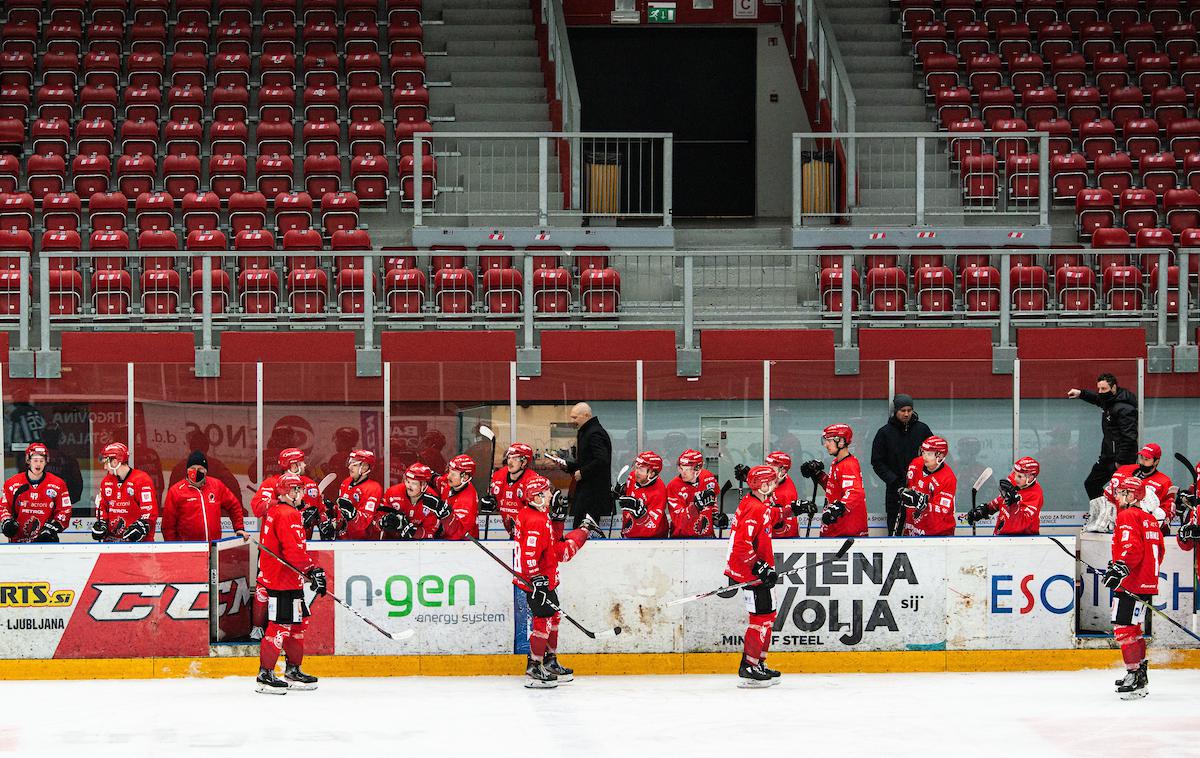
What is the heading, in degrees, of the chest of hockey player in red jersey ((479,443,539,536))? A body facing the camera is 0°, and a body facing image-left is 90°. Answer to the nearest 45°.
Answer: approximately 45°

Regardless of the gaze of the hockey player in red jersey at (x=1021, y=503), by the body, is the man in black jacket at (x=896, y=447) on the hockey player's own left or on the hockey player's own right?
on the hockey player's own right

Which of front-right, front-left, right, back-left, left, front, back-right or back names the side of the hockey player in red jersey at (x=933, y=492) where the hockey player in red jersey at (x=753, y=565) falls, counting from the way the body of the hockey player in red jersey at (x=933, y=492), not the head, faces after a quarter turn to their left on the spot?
right

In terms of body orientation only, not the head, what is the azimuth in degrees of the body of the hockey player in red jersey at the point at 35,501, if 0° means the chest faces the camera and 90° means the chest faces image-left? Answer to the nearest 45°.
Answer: approximately 0°

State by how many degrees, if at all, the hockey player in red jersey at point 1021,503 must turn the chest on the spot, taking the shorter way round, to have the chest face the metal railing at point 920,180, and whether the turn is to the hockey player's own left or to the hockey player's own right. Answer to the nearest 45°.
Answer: approximately 135° to the hockey player's own right

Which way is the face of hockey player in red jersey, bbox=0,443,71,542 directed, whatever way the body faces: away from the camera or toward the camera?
toward the camera

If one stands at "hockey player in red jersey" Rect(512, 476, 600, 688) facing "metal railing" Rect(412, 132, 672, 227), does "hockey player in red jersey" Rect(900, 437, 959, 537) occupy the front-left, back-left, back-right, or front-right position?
front-right

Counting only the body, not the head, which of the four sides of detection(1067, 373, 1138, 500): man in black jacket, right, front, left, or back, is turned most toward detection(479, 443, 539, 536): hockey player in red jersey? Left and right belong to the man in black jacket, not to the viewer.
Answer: front

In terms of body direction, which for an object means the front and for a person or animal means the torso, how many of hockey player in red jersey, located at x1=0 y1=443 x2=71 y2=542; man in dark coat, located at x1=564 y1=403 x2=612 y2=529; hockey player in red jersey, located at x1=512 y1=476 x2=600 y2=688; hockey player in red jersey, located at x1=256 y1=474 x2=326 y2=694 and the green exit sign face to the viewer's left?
1

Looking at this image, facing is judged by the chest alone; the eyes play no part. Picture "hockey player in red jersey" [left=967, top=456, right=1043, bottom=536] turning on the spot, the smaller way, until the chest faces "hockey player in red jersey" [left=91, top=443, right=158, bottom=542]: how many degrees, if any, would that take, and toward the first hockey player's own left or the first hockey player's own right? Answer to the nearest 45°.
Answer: approximately 45° to the first hockey player's own right

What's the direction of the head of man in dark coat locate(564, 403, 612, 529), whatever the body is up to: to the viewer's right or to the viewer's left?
to the viewer's left

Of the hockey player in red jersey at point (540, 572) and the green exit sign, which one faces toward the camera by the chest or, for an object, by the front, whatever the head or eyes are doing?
the green exit sign

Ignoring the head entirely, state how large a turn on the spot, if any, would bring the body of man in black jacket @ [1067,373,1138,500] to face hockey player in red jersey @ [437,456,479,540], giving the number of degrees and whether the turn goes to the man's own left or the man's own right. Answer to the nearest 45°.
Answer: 0° — they already face them
